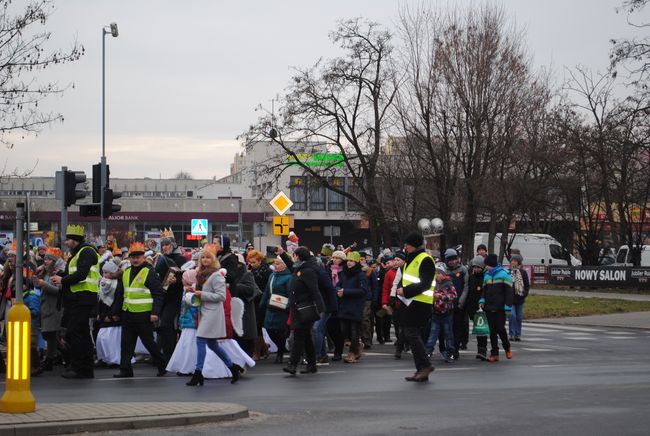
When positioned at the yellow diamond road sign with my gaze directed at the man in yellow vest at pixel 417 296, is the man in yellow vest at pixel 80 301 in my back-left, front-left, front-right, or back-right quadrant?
front-right

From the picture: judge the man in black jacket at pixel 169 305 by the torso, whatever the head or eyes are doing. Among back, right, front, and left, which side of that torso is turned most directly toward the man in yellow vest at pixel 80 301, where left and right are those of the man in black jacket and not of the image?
front

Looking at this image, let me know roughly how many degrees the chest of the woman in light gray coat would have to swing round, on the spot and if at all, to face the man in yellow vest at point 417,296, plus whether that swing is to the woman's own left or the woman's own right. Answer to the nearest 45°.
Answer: approximately 180°

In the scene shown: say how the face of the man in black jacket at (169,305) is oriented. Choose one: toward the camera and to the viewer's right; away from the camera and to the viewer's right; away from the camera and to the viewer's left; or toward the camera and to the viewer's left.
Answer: toward the camera and to the viewer's left

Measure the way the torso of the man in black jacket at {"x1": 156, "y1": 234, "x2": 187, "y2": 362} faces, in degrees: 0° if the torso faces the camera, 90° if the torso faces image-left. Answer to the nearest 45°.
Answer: approximately 45°

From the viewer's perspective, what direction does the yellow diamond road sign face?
toward the camera

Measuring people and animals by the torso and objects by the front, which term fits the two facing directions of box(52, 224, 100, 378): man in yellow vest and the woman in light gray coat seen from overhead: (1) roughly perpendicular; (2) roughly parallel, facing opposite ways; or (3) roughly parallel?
roughly parallel
